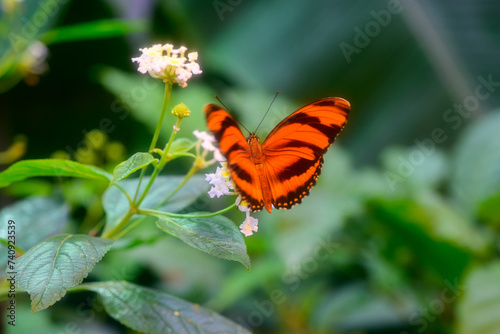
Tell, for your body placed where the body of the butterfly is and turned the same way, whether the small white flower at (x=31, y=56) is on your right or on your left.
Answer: on your left

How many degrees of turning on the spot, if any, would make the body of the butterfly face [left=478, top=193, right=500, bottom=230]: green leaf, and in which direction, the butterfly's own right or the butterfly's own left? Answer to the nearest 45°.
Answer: approximately 45° to the butterfly's own right

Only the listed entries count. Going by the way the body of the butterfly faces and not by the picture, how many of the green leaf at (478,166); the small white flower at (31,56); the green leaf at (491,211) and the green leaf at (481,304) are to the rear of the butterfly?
0

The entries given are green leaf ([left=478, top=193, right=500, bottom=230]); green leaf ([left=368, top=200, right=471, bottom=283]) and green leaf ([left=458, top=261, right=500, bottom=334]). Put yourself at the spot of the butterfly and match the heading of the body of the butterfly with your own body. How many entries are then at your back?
0

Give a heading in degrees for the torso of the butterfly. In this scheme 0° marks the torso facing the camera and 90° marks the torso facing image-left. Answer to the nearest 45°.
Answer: approximately 180°

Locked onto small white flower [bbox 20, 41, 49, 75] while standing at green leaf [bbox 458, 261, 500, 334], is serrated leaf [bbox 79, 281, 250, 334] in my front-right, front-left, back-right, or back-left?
front-left

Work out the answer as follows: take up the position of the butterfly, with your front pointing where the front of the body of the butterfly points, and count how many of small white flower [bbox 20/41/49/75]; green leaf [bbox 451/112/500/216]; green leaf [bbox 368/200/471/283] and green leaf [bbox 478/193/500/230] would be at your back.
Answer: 0
